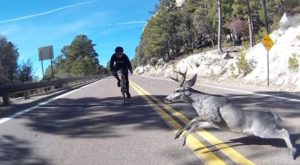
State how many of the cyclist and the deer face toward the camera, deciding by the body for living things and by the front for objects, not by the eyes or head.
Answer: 1

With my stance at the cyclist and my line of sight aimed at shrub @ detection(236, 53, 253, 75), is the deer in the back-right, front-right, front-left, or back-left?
back-right

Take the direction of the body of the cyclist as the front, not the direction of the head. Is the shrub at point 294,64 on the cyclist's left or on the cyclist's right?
on the cyclist's left

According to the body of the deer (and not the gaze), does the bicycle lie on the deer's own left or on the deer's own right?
on the deer's own right

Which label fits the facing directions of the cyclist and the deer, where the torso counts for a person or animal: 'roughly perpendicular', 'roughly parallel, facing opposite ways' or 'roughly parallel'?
roughly perpendicular

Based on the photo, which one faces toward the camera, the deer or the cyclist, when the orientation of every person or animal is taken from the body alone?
the cyclist

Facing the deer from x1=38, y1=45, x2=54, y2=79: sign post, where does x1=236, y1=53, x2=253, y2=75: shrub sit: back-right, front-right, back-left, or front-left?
front-left

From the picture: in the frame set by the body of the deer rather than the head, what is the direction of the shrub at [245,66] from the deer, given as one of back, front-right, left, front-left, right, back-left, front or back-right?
right

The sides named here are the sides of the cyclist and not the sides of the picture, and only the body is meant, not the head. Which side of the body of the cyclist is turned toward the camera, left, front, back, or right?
front

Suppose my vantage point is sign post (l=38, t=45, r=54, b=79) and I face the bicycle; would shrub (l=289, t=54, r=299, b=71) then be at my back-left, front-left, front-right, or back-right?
front-left

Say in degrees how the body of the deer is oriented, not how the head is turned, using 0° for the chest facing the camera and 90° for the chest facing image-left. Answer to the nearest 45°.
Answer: approximately 90°

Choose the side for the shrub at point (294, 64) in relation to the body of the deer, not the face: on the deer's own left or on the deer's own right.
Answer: on the deer's own right
